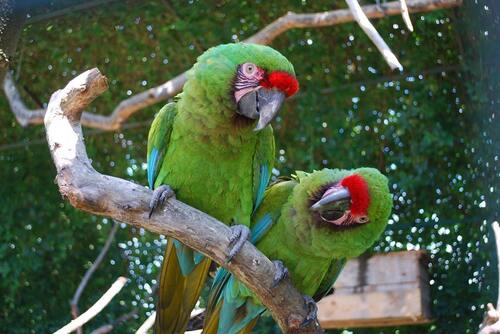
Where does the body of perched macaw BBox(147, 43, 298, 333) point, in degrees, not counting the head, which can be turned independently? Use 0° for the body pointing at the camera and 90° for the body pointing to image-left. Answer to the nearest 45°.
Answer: approximately 315°

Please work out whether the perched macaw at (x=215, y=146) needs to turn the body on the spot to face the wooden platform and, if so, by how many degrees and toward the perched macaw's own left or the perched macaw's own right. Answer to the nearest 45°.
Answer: approximately 90° to the perched macaw's own left
